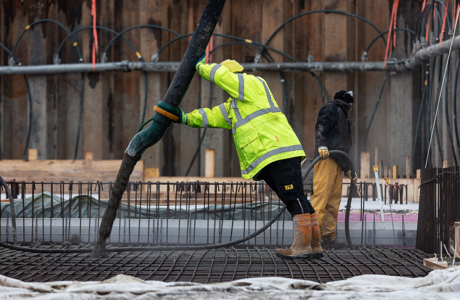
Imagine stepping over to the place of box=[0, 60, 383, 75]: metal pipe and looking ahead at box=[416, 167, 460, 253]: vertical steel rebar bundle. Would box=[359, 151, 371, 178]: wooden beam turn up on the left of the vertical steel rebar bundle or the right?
left

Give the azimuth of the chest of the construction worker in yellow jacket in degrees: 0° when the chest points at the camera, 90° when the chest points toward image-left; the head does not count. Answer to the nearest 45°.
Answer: approximately 90°

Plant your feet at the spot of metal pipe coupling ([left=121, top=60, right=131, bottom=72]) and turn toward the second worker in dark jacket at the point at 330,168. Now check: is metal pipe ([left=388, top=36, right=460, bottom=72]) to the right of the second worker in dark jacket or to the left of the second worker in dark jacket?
left

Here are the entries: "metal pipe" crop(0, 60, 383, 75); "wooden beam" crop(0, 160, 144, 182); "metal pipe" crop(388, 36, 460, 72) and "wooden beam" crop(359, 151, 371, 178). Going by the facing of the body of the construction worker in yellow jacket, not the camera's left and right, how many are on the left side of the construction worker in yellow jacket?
0

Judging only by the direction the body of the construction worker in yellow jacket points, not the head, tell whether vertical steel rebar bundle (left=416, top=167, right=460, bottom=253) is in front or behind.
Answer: behind

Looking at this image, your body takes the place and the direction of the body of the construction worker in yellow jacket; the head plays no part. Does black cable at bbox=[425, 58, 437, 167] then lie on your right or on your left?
on your right

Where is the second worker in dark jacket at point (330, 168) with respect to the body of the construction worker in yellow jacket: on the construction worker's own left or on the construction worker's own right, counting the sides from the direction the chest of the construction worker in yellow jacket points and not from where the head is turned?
on the construction worker's own right

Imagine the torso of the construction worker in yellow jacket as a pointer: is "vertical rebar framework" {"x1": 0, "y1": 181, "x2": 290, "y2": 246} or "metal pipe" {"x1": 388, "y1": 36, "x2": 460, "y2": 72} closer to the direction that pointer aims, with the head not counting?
the vertical rebar framework

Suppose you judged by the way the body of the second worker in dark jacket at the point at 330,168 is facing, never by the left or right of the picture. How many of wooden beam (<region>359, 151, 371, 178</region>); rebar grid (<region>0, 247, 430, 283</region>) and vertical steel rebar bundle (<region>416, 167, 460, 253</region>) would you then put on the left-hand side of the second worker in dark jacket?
1

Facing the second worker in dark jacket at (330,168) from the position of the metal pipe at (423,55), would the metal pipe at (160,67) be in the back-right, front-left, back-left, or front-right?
front-right

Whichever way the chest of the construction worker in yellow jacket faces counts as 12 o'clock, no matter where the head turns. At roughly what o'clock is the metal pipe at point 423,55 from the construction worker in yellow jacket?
The metal pipe is roughly at 4 o'clock from the construction worker in yellow jacket.
